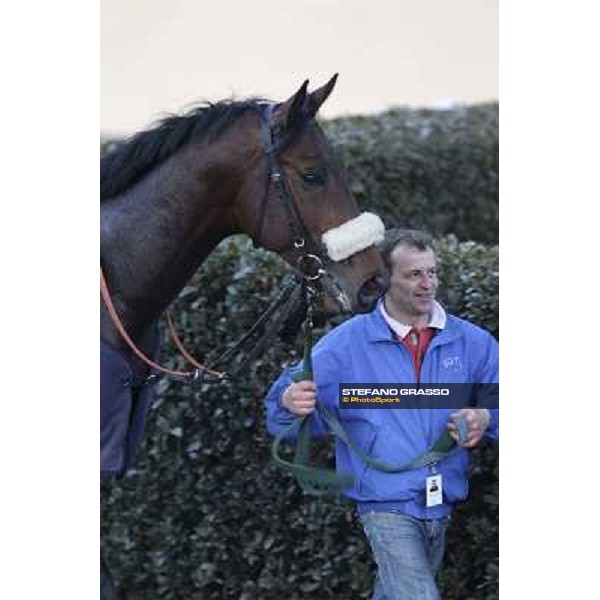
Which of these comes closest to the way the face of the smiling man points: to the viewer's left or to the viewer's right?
to the viewer's right

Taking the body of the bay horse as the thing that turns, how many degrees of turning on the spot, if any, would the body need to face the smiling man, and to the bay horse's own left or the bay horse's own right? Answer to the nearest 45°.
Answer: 0° — it already faces them

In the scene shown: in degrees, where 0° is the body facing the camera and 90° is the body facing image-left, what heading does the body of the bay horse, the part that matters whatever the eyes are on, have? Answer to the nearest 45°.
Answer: approximately 270°

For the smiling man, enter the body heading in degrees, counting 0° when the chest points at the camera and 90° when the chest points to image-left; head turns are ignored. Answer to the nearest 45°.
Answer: approximately 315°

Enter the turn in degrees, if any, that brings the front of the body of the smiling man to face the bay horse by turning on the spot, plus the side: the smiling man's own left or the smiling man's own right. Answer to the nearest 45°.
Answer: approximately 135° to the smiling man's own right
